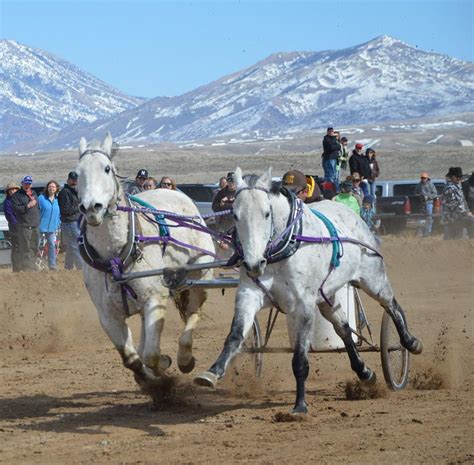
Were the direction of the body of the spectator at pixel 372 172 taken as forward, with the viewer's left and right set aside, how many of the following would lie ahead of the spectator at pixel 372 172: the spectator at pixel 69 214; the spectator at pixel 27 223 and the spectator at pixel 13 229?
3

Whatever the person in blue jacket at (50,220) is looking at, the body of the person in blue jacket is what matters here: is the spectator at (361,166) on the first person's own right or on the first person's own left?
on the first person's own left

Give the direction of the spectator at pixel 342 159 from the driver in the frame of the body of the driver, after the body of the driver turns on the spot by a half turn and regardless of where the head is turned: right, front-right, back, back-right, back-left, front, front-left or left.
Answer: front-left

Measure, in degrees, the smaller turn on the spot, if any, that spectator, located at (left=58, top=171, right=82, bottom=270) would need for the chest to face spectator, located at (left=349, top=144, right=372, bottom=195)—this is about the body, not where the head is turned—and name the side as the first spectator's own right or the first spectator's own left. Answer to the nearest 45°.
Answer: approximately 90° to the first spectator's own left

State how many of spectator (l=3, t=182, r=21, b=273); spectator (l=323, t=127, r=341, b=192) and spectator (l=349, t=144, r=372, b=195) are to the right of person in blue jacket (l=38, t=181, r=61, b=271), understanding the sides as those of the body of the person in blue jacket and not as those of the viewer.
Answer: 1

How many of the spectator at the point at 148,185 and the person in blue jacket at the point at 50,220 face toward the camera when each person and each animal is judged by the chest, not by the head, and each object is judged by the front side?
2

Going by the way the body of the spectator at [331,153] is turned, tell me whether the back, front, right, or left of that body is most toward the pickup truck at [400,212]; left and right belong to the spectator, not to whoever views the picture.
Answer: left

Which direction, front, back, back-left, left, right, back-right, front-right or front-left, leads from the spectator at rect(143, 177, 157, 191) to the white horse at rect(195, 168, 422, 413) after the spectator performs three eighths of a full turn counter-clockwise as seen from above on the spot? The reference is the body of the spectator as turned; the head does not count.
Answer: back-right

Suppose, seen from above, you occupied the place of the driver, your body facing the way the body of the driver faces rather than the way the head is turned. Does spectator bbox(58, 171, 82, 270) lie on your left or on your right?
on your right

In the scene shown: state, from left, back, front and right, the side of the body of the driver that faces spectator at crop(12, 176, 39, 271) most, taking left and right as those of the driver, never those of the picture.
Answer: right

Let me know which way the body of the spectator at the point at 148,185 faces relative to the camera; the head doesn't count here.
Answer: toward the camera

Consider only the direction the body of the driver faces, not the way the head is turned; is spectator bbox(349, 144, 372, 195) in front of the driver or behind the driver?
behind

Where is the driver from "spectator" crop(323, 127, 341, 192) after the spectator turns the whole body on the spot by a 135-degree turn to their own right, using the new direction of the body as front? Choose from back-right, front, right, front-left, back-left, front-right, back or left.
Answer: left

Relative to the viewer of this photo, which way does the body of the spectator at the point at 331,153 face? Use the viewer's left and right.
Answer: facing the viewer and to the right of the viewer
